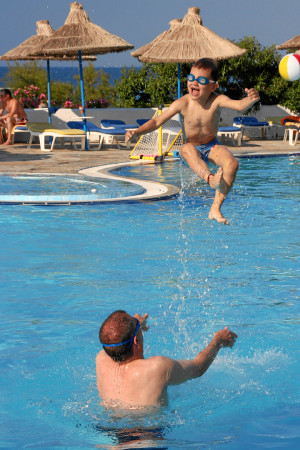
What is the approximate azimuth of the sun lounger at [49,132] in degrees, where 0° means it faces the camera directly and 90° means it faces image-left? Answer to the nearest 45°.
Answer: approximately 270°

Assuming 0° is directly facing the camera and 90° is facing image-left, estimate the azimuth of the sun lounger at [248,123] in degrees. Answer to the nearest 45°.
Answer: approximately 270°

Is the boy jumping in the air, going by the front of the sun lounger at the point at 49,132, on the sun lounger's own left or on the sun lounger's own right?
on the sun lounger's own right

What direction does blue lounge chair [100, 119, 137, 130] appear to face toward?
to the viewer's right

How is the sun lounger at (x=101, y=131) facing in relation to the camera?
to the viewer's right

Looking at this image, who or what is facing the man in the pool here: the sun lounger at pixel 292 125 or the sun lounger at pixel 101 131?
the sun lounger at pixel 292 125

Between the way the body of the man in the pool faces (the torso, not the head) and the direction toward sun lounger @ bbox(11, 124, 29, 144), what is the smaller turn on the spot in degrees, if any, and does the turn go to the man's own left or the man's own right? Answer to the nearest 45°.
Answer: approximately 45° to the man's own left

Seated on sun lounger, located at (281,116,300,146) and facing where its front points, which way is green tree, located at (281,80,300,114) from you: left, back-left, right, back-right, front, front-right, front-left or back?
back

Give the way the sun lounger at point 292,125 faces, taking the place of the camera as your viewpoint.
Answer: facing the viewer

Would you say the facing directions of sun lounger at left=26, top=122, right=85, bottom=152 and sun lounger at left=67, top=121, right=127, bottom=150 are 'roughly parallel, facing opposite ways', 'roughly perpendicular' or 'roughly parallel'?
roughly parallel

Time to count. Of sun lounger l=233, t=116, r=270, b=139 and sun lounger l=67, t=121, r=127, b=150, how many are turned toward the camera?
0

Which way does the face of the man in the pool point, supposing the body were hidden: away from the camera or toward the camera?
away from the camera

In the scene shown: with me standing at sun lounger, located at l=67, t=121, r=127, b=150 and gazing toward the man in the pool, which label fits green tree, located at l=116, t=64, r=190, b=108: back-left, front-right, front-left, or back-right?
back-left
